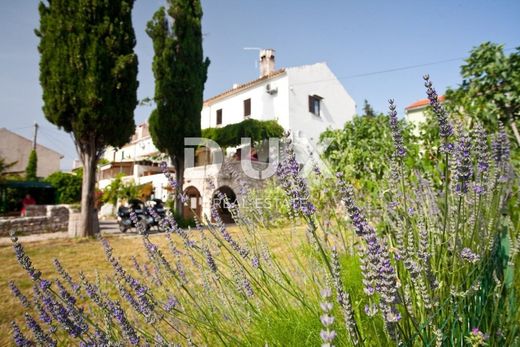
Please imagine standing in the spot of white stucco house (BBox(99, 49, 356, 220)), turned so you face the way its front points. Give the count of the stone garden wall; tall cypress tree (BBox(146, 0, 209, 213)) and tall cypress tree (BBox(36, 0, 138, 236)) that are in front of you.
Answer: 3

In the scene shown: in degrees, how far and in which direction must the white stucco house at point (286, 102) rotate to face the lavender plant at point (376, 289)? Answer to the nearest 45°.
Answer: approximately 45° to its left

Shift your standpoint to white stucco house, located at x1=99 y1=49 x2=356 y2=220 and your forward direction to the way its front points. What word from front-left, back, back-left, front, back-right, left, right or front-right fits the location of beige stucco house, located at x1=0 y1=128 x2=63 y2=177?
right

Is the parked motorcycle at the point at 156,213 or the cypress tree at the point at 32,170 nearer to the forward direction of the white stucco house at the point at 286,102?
the parked motorcycle

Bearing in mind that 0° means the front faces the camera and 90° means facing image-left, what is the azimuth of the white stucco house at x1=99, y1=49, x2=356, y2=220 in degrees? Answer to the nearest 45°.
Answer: approximately 45°

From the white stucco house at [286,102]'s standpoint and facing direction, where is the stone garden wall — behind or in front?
in front

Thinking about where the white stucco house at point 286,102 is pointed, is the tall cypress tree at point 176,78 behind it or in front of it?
in front

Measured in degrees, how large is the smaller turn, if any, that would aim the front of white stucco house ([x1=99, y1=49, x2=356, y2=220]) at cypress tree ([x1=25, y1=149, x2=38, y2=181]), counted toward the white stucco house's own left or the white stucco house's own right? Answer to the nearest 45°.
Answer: approximately 90° to the white stucco house's own right

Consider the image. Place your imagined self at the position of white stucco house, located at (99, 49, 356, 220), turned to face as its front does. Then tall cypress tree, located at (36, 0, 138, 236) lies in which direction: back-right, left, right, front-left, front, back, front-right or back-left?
front
